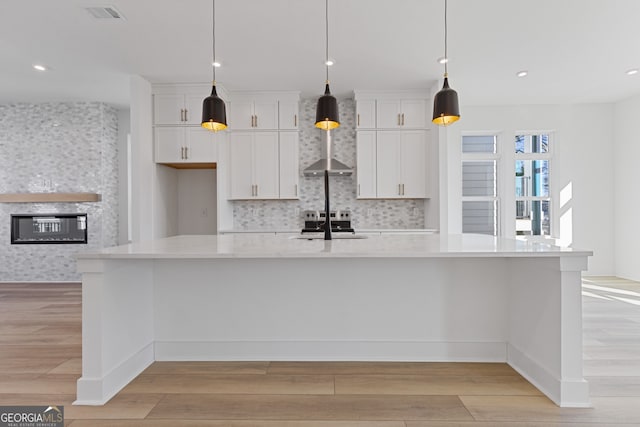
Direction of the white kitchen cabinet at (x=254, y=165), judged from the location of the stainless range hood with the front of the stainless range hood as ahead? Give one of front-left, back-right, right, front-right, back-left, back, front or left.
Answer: right

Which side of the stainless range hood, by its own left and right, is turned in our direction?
front

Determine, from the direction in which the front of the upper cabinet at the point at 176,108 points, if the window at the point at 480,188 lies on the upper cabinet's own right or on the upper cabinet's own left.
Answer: on the upper cabinet's own left

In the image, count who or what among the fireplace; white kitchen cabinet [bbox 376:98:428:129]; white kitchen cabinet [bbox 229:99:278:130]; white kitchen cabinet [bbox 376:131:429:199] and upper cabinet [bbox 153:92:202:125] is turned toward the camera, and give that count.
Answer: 5

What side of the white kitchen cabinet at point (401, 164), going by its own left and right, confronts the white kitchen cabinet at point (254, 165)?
right

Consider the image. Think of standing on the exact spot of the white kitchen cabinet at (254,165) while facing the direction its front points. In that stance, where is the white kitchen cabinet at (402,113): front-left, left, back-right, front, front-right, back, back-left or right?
left

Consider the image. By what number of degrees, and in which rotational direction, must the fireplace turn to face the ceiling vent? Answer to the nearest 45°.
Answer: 0° — it already faces it

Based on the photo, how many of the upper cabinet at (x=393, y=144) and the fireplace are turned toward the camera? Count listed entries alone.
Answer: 2

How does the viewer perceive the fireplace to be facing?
facing the viewer

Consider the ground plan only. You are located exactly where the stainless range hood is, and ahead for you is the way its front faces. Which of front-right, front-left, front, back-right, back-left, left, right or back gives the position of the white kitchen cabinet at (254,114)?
right

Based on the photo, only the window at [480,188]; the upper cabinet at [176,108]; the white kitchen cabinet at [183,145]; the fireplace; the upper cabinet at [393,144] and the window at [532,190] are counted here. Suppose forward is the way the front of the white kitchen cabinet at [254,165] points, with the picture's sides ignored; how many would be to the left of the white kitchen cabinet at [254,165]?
3

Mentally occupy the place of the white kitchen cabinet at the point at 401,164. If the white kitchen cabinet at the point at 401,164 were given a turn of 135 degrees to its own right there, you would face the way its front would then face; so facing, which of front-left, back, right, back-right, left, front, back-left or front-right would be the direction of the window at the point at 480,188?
right

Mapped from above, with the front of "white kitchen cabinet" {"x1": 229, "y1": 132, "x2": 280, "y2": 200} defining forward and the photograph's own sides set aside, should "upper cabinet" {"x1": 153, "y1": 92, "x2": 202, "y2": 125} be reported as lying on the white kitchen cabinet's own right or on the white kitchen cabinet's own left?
on the white kitchen cabinet's own right

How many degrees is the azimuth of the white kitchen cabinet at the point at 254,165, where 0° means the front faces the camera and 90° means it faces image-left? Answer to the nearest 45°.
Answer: approximately 0°

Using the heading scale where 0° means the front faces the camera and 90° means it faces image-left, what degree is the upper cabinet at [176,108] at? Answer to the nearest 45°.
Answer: approximately 0°
